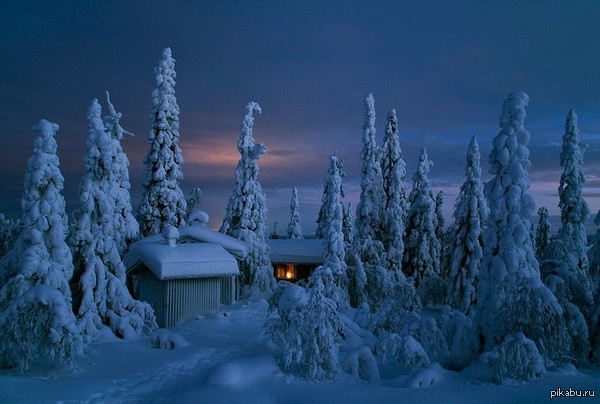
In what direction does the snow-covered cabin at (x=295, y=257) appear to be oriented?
toward the camera

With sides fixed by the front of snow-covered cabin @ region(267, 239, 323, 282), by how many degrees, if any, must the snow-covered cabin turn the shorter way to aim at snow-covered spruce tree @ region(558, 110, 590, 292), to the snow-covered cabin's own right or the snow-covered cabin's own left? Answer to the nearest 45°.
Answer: approximately 45° to the snow-covered cabin's own left

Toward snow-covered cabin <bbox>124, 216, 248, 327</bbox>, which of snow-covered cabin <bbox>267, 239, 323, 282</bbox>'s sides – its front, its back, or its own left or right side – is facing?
front

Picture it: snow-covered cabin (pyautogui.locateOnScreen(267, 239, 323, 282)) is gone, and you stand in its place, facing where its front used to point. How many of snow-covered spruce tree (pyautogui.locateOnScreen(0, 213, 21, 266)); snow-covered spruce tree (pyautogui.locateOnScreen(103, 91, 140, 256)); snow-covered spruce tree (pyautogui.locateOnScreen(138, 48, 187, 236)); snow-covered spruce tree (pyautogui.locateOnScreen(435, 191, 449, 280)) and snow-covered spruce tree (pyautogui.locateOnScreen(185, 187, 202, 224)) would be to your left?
1

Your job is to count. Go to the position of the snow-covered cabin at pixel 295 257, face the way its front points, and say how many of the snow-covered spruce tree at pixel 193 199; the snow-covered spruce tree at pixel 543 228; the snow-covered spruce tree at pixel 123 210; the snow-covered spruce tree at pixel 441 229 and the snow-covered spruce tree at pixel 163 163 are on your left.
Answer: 2

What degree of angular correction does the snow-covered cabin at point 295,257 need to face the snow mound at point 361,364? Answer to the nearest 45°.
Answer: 0° — it already faces it

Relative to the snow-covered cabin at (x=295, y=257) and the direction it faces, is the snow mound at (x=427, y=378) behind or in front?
in front

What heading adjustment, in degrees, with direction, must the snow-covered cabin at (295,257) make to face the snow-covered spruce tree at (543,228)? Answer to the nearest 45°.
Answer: approximately 90° to its left

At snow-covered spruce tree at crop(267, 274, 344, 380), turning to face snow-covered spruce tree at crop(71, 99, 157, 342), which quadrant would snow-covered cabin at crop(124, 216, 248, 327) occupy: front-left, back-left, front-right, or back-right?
front-right

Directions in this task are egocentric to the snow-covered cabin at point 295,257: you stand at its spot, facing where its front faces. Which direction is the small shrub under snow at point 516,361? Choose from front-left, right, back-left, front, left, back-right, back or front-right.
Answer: front

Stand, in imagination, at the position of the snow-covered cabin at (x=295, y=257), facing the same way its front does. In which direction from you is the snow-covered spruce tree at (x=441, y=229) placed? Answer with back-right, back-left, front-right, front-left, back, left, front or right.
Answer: left

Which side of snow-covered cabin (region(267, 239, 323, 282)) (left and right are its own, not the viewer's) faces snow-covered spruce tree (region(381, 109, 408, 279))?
left

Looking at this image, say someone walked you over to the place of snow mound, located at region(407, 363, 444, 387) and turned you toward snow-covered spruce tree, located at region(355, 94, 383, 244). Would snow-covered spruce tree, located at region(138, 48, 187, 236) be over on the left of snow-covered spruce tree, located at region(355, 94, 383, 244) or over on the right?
left

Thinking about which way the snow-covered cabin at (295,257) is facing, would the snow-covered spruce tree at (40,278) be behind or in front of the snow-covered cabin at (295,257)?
in front

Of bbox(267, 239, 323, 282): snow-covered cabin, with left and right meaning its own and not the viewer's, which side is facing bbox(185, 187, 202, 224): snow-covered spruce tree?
right
